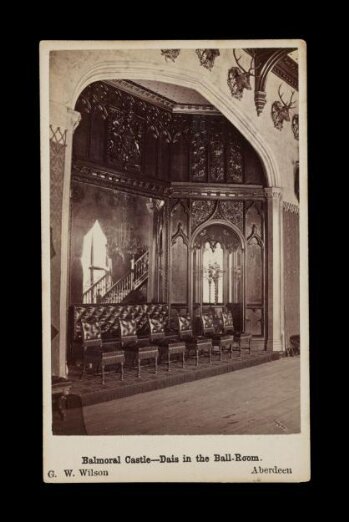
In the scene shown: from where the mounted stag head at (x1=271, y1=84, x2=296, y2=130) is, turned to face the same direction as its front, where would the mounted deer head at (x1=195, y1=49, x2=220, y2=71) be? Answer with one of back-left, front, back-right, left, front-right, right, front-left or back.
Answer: right

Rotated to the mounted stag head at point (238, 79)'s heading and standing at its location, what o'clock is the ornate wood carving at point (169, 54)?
The ornate wood carving is roughly at 2 o'clock from the mounted stag head.

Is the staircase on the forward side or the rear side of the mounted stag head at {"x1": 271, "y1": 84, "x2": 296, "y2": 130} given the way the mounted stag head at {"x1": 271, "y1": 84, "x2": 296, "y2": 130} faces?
on the rear side

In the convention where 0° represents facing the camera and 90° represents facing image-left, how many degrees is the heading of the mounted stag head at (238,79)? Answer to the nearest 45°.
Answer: approximately 315°

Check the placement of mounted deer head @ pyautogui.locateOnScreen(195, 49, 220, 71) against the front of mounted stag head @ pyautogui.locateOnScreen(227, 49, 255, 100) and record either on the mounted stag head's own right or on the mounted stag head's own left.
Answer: on the mounted stag head's own right
